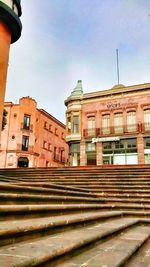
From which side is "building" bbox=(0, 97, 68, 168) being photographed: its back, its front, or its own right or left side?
front

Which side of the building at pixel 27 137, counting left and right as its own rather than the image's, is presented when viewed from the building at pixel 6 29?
front

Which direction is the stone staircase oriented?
toward the camera

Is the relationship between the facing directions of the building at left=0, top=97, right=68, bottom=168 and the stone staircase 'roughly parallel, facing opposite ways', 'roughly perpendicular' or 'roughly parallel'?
roughly parallel

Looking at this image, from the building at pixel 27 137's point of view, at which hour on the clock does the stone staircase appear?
The stone staircase is roughly at 12 o'clock from the building.

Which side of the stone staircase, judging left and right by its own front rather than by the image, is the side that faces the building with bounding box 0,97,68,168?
back

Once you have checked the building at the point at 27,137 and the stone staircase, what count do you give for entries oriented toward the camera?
2
